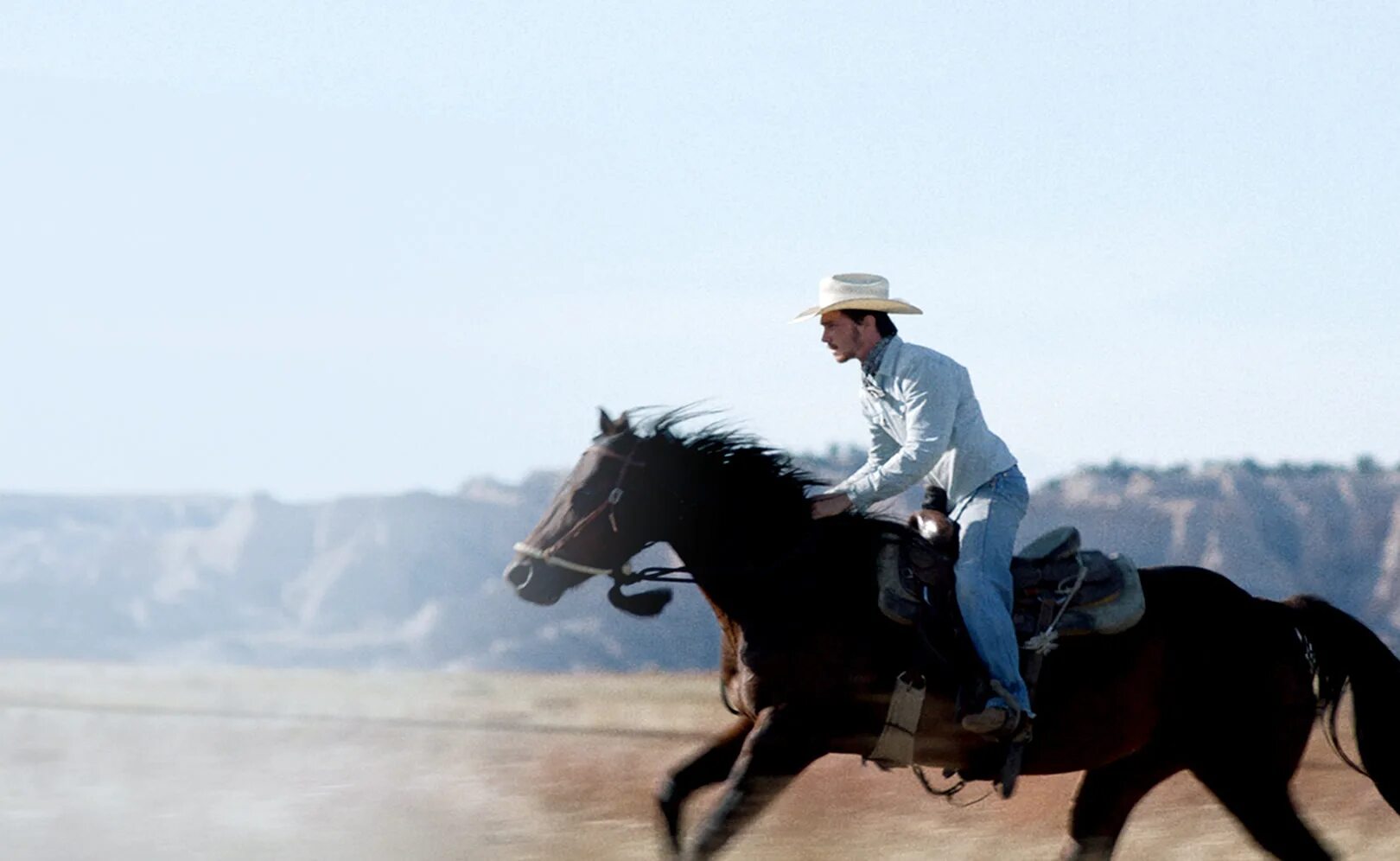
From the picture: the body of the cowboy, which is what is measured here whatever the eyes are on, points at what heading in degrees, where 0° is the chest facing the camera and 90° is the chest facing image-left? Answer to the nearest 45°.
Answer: approximately 90°

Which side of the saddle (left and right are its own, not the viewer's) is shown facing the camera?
left

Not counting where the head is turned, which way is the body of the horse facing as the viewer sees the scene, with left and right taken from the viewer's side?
facing to the left of the viewer

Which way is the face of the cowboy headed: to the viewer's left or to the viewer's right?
to the viewer's left
